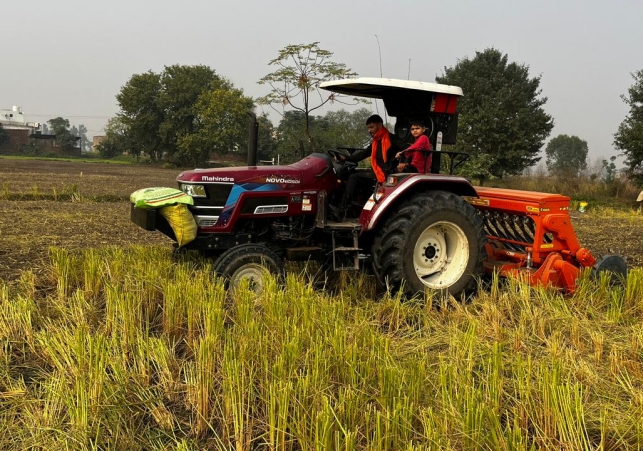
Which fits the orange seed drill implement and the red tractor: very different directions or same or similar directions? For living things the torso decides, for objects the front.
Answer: same or similar directions

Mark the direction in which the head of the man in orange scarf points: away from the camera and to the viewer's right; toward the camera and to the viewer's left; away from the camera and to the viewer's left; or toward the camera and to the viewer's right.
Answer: toward the camera and to the viewer's left

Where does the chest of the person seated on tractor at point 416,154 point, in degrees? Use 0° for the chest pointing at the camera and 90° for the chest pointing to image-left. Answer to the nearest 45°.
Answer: approximately 45°

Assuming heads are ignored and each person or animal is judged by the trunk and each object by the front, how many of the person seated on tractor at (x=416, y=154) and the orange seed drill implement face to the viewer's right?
0

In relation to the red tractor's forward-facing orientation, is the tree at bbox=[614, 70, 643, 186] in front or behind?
behind

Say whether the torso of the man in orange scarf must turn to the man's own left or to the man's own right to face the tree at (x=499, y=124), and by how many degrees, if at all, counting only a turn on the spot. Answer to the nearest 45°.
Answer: approximately 135° to the man's own right

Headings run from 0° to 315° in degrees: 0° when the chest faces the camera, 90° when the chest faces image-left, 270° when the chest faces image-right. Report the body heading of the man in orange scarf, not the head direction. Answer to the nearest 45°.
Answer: approximately 45°

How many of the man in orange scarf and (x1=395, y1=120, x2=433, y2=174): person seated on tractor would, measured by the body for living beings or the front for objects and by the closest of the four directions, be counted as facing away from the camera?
0

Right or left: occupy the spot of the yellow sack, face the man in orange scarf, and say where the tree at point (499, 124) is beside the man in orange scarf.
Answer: left

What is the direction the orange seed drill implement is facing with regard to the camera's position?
facing the viewer and to the left of the viewer

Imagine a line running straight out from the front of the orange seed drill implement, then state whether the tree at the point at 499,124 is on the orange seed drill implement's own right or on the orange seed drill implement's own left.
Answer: on the orange seed drill implement's own right

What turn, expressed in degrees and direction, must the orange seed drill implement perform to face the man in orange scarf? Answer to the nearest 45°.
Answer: approximately 45° to its right
